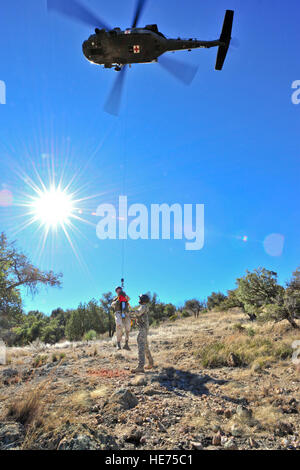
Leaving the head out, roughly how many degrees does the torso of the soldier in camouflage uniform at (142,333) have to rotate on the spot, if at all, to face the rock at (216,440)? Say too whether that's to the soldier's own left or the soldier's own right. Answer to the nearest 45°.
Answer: approximately 90° to the soldier's own left

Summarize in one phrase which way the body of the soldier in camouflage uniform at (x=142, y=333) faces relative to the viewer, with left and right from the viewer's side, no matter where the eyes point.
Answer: facing to the left of the viewer

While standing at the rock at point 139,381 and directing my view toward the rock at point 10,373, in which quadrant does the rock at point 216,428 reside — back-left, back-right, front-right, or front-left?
back-left

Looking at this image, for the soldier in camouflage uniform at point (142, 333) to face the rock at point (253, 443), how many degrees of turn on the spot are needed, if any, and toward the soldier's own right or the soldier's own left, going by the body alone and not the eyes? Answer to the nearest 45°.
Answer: approximately 90° to the soldier's own left

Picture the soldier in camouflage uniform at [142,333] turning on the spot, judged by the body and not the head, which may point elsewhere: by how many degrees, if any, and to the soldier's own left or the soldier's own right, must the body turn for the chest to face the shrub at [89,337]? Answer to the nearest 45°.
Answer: approximately 90° to the soldier's own right

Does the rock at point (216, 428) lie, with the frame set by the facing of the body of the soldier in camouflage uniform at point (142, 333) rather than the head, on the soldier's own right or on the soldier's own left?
on the soldier's own left
